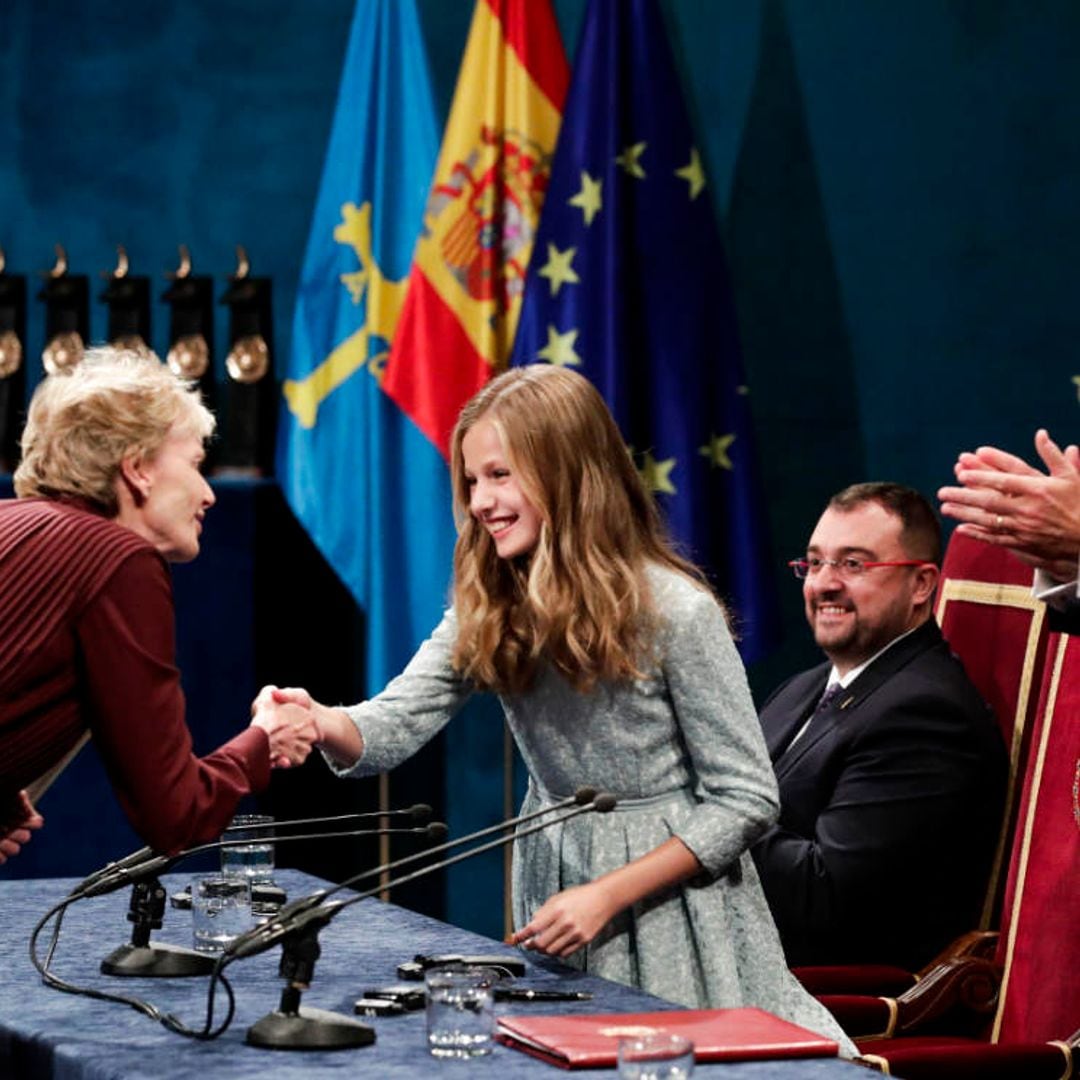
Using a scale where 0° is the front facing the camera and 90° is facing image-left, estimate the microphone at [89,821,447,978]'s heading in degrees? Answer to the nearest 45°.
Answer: approximately 270°

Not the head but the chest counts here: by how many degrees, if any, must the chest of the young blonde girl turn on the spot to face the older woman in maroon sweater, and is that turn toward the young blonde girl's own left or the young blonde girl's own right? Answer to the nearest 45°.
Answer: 0° — they already face them

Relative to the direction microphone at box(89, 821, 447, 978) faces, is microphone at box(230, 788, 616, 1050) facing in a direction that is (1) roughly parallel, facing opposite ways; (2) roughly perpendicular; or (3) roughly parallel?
roughly parallel

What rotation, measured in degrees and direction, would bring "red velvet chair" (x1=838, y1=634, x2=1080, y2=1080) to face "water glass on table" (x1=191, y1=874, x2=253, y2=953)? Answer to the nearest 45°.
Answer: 0° — it already faces it

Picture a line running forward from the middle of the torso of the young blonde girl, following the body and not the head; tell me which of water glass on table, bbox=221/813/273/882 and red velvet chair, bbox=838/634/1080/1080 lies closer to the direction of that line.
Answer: the water glass on table

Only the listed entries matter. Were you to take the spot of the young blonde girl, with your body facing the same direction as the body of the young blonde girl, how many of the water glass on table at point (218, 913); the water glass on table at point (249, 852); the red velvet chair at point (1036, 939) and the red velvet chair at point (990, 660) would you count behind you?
2

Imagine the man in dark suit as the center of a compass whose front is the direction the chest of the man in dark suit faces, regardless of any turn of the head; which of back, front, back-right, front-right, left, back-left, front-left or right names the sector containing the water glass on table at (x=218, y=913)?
front

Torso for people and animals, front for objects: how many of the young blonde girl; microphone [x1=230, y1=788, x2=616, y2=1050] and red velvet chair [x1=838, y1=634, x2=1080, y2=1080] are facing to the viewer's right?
1

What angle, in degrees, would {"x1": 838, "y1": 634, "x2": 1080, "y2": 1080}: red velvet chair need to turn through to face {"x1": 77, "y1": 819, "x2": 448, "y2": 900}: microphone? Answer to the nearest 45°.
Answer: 0° — it already faces it

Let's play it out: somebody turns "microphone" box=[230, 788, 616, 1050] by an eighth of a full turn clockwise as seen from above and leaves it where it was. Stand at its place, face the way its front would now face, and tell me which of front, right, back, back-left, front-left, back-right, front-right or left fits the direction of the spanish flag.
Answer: back-left

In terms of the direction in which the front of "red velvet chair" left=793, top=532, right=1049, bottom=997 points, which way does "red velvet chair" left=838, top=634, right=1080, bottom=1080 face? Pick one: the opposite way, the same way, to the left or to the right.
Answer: the same way

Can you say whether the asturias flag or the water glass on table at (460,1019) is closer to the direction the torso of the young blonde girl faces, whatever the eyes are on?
the water glass on table

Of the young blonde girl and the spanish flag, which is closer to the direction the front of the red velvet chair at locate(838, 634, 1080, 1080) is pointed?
the young blonde girl

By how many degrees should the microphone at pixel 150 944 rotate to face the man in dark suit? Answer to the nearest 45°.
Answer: approximately 45° to its left

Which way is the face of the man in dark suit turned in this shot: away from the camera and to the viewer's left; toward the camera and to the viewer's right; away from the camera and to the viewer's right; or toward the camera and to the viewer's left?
toward the camera and to the viewer's left

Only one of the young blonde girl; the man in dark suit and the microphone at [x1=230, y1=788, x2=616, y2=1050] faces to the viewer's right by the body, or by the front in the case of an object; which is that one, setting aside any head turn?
the microphone

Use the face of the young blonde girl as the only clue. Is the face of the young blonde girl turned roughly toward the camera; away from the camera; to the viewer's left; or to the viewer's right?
to the viewer's left

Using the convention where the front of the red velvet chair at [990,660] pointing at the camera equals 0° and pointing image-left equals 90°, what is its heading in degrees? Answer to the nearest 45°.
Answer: approximately 45°

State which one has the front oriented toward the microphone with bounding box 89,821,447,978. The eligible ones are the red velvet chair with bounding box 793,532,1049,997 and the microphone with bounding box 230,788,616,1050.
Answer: the red velvet chair

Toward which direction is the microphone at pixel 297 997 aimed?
to the viewer's right
